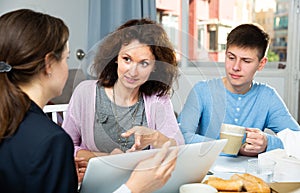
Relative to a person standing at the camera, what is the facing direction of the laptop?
facing away from the viewer and to the left of the viewer

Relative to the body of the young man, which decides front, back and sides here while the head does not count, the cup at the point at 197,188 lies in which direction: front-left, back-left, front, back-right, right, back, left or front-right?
front

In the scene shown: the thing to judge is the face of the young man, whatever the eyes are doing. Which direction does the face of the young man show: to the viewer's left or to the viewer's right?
to the viewer's left

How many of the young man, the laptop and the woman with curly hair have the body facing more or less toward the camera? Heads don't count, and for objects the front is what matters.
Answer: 2

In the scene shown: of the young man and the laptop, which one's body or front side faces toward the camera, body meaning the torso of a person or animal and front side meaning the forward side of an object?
the young man

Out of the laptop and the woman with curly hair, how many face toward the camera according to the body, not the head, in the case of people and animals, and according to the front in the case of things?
1

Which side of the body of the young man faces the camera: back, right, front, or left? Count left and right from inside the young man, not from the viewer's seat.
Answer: front

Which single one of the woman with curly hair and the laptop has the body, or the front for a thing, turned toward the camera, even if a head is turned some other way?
the woman with curly hair

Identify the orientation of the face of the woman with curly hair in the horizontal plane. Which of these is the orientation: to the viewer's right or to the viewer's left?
to the viewer's left

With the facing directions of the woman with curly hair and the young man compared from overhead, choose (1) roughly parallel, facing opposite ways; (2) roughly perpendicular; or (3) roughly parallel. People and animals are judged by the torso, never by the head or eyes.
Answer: roughly parallel
